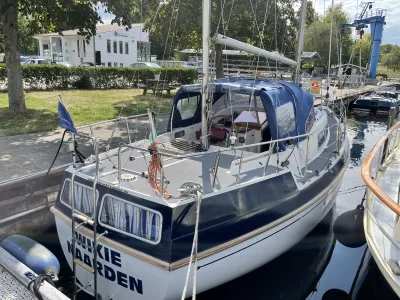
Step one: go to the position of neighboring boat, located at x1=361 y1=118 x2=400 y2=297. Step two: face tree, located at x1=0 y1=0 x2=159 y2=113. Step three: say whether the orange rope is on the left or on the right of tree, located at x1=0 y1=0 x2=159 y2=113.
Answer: left

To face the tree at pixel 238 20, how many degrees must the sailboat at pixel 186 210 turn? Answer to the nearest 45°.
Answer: approximately 45° to its left

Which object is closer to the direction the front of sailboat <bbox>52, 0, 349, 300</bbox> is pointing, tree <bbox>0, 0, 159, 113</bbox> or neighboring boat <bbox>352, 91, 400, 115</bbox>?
the neighboring boat

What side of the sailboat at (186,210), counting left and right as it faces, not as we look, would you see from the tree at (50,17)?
left

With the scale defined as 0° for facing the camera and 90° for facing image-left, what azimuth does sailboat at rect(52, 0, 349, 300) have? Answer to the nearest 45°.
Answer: approximately 225°

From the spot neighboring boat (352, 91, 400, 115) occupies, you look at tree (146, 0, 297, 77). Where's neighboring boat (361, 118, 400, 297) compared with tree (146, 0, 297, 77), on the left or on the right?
left
